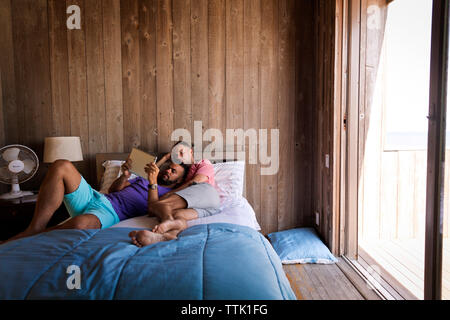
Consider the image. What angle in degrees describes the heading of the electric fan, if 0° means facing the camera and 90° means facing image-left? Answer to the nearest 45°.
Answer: approximately 0°

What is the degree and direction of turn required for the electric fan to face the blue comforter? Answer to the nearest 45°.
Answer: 0° — it already faces it

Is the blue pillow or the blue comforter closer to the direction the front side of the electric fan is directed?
the blue comforter

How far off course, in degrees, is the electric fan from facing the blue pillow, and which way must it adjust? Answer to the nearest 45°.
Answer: approximately 45° to its left
